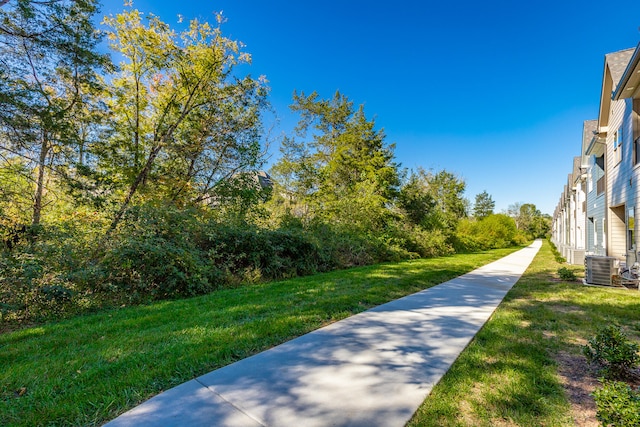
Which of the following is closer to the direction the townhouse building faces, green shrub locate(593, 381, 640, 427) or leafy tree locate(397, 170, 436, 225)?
the leafy tree

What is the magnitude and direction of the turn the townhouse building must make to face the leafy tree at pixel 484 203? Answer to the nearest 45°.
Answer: approximately 90° to its right

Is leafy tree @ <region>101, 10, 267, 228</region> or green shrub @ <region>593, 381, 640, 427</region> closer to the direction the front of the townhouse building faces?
the leafy tree

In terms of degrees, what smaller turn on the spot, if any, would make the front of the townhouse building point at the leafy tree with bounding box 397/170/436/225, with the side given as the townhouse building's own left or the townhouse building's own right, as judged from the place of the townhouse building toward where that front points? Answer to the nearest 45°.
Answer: approximately 45° to the townhouse building's own right

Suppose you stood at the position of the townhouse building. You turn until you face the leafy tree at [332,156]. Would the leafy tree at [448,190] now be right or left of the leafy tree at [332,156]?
right

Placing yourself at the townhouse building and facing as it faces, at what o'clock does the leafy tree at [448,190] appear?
The leafy tree is roughly at 2 o'clock from the townhouse building.

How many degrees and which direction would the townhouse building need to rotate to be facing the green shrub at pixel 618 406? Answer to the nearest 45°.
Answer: approximately 90° to its left

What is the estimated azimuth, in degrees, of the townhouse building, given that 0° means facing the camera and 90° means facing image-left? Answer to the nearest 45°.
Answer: approximately 90°
